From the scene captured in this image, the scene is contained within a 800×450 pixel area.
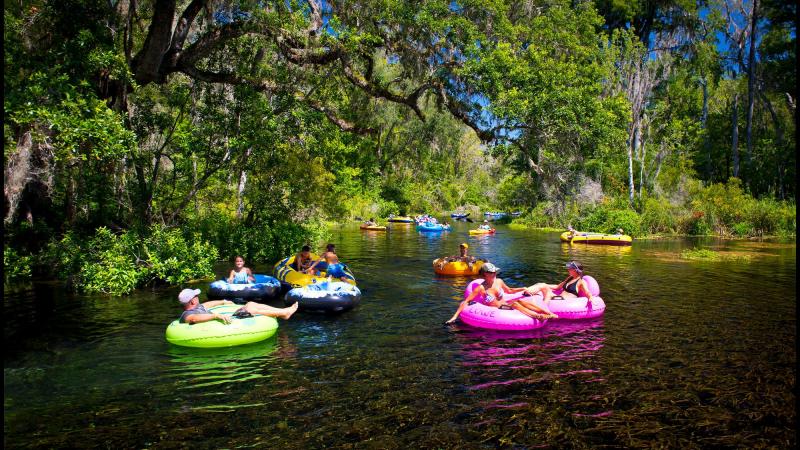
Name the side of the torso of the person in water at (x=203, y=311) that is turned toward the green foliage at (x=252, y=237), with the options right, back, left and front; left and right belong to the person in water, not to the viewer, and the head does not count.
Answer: left

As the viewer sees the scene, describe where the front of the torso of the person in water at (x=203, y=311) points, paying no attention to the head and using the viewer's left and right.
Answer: facing to the right of the viewer

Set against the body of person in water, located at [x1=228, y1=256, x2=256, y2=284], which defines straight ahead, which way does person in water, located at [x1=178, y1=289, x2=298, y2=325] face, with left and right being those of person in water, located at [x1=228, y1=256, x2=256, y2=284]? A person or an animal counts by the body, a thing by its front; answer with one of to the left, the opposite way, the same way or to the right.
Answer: to the left

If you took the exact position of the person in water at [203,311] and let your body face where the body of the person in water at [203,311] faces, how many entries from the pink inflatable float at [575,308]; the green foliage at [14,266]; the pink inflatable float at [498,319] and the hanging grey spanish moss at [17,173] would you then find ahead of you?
2

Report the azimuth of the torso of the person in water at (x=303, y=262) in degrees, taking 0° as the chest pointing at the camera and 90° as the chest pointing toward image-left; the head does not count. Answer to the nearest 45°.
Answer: approximately 315°

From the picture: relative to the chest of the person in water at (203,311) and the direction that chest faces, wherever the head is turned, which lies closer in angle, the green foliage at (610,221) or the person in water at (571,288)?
the person in water

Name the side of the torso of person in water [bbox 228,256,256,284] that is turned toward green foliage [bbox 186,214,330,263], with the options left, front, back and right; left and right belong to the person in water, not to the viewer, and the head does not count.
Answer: back

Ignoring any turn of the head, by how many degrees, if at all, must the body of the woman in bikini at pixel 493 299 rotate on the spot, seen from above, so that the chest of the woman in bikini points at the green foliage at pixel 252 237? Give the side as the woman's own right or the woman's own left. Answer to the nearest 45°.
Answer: approximately 180°

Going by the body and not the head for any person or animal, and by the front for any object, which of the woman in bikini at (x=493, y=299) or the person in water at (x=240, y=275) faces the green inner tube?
the person in water
